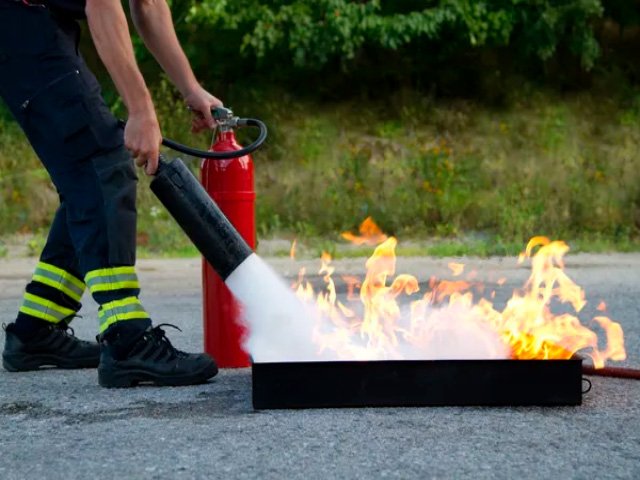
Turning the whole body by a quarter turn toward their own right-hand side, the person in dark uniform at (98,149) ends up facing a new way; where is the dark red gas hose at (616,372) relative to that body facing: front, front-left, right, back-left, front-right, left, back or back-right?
left

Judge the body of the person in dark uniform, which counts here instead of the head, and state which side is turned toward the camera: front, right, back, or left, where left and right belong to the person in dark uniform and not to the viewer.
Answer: right

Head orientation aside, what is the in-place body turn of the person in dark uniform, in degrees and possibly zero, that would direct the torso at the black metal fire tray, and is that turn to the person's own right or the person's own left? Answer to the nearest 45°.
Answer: approximately 45° to the person's own right

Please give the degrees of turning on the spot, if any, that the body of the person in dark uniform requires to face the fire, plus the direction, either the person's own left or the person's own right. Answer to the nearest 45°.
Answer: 0° — they already face it
